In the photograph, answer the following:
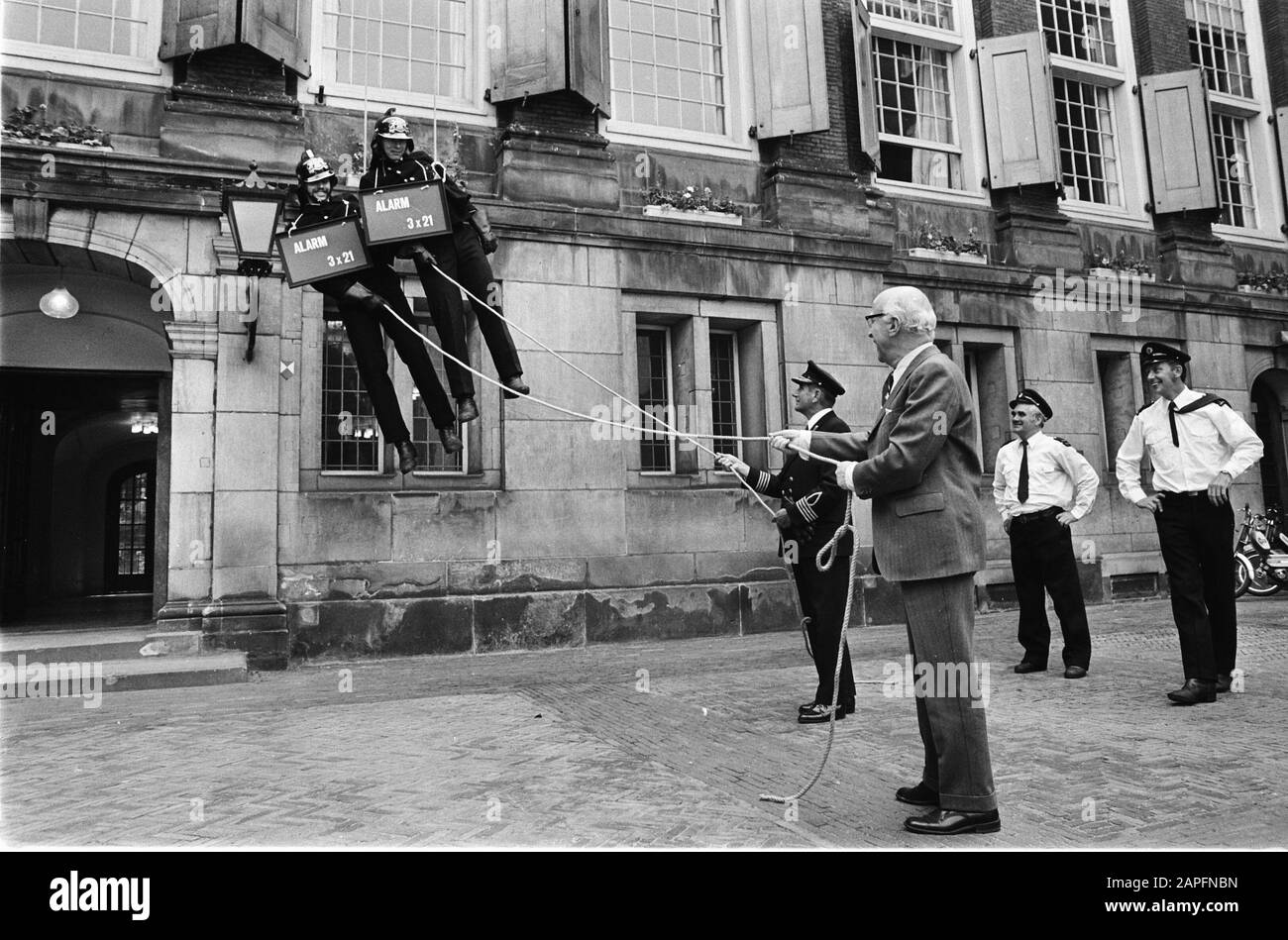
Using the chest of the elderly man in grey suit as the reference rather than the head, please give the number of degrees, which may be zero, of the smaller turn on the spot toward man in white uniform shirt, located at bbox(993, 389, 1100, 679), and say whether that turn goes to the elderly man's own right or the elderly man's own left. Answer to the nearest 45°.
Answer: approximately 90° to the elderly man's own right

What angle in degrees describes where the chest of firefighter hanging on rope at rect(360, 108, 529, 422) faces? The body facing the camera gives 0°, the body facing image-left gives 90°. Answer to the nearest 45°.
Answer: approximately 0°

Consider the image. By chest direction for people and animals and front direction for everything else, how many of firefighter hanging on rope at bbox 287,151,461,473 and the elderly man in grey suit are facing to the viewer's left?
1

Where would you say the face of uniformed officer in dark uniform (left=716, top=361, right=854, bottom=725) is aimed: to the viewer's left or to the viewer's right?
to the viewer's left

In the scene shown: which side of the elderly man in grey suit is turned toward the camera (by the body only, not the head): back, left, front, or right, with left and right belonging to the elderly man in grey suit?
left

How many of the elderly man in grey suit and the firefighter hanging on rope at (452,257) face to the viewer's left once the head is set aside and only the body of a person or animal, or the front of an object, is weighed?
1
